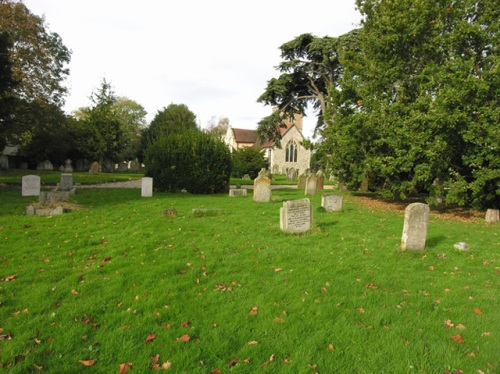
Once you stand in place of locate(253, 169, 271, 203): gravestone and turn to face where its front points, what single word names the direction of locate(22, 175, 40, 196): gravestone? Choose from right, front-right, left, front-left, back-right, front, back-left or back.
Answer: right

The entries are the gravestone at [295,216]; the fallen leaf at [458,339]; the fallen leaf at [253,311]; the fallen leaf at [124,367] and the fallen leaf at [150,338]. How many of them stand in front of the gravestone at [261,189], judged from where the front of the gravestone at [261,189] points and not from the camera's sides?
5

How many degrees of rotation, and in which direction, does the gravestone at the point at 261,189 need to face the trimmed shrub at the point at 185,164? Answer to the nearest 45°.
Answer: approximately 135° to its right

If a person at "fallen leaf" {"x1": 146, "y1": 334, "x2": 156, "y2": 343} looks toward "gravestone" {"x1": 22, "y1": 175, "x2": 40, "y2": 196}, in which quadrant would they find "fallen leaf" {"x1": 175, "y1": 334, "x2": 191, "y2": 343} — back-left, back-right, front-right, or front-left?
back-right

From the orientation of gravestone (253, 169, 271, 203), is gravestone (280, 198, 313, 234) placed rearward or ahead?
ahead

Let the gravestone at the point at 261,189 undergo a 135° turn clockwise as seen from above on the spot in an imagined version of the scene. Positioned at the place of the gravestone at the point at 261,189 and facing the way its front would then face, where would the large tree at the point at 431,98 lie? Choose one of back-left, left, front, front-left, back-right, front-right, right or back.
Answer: back-right

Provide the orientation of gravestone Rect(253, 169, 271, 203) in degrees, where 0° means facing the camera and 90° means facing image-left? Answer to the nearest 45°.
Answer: approximately 0°

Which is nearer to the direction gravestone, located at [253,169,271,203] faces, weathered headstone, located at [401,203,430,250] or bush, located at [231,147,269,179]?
the weathered headstone

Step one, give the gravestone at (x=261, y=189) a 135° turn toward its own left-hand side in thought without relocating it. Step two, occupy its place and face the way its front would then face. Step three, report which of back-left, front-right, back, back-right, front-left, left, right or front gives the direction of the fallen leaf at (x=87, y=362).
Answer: back-right

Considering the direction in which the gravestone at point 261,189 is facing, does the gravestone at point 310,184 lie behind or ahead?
behind

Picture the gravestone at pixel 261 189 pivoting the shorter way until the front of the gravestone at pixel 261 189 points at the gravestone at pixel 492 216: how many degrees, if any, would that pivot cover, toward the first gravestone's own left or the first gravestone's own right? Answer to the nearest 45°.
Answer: approximately 90° to the first gravestone's own left

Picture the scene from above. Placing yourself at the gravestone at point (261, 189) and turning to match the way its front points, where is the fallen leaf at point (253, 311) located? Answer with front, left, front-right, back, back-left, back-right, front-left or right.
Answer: front

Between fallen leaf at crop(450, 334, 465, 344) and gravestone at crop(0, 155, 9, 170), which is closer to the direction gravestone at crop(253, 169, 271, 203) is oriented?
the fallen leaf

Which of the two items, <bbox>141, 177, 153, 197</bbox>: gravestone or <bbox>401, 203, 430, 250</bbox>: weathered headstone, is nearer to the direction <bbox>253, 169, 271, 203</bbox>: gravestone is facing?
the weathered headstone

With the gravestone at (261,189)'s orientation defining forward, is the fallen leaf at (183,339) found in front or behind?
in front

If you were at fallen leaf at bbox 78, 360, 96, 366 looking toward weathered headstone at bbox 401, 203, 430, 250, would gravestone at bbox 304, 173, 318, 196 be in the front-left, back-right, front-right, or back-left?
front-left

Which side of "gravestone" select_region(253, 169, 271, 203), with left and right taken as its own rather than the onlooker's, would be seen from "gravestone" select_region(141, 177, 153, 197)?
right
